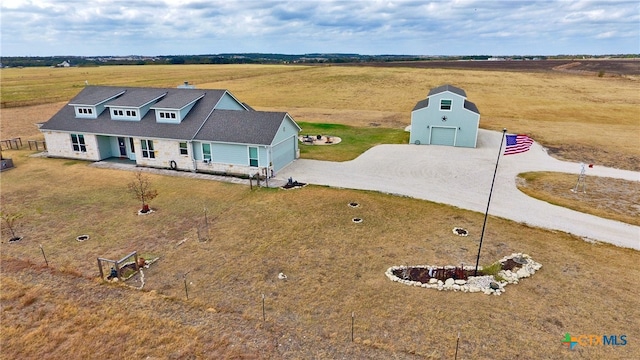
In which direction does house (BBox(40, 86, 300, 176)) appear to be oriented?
toward the camera

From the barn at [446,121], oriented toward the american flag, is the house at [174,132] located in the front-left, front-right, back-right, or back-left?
front-right

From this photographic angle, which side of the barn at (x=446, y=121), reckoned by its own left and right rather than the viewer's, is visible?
front

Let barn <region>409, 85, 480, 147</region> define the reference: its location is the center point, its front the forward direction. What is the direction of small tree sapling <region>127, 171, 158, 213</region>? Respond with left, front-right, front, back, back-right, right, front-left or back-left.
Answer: front-right

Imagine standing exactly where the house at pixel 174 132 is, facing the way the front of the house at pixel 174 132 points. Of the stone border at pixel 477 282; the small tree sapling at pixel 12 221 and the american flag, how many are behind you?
0

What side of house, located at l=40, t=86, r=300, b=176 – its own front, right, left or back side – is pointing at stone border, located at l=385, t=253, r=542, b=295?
front

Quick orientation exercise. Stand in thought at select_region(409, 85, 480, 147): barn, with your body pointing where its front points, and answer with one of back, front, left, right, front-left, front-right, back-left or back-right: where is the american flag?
front

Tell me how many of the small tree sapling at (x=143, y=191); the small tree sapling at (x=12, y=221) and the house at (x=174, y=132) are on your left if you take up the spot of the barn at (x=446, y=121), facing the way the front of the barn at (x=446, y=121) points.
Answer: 0

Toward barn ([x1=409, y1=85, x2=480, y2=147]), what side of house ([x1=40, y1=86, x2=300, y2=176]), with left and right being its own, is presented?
left

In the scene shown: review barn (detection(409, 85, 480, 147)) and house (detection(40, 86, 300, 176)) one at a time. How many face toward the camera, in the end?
2

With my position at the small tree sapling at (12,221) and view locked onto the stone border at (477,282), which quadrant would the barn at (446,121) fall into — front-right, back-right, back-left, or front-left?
front-left

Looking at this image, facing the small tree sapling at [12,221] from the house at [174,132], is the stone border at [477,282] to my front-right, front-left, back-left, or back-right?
front-left

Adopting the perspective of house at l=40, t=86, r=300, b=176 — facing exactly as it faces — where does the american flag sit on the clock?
The american flag is roughly at 11 o'clock from the house.

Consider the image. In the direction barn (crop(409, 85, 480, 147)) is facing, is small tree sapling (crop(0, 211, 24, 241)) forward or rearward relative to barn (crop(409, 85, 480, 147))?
forward

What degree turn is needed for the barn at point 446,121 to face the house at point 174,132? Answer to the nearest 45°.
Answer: approximately 45° to its right

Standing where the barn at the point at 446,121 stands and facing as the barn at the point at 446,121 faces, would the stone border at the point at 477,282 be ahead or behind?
ahead
